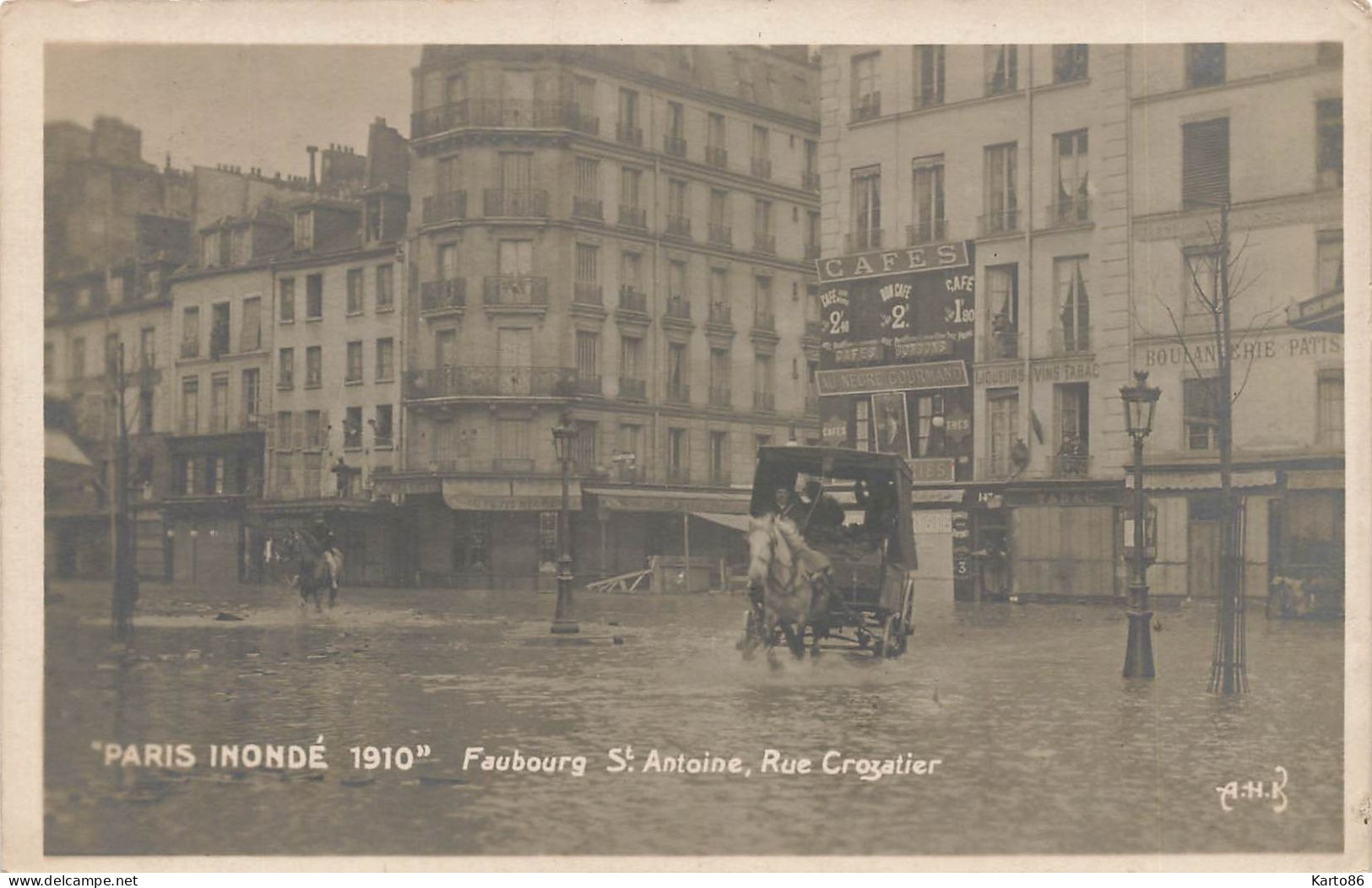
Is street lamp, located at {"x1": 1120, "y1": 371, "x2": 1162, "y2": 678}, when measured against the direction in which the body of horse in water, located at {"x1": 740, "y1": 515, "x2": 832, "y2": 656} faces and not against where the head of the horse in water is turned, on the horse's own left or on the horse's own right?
on the horse's own left

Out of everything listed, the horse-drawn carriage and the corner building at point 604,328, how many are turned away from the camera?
0

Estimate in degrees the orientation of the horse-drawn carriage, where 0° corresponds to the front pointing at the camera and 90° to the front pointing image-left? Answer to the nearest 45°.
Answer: approximately 45°
